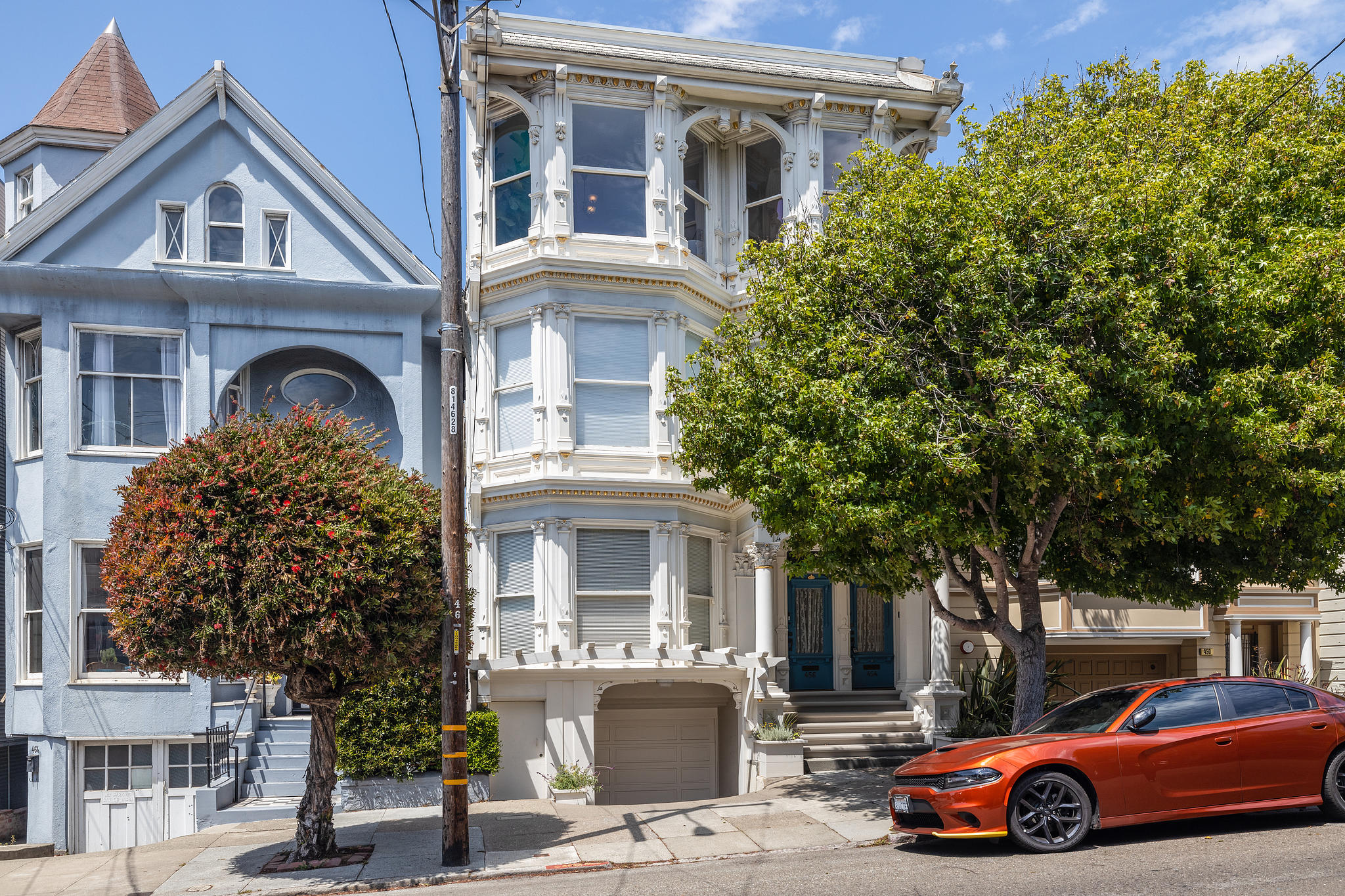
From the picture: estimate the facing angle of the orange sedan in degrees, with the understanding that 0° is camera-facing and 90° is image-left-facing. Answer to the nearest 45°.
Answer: approximately 45°

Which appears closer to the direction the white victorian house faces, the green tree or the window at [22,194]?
the green tree

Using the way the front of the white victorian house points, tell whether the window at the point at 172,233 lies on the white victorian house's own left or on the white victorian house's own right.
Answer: on the white victorian house's own right

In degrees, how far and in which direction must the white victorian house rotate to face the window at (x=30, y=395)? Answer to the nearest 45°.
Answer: approximately 90° to its right

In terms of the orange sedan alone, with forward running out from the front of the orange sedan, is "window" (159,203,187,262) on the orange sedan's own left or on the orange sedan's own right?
on the orange sedan's own right

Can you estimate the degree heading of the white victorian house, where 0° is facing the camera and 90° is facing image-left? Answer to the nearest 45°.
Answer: approximately 0°
